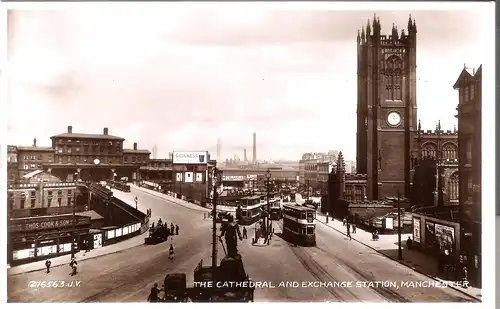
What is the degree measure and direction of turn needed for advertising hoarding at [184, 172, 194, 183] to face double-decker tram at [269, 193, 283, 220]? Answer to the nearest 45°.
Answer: approximately 90° to its left

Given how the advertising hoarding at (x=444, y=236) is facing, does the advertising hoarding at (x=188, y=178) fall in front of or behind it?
in front

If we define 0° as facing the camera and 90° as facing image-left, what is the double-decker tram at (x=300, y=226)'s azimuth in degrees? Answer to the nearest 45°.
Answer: approximately 315°

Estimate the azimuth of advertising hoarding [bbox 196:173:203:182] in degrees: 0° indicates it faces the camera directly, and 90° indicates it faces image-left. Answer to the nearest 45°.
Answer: approximately 0°

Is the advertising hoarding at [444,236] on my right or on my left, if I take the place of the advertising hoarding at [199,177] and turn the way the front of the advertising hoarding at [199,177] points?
on my left

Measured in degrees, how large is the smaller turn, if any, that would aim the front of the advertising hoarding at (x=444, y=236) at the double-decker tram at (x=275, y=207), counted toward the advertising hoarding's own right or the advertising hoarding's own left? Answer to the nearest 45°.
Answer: approximately 45° to the advertising hoarding's own right

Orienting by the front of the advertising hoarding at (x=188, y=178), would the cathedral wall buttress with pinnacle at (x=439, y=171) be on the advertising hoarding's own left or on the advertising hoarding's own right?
on the advertising hoarding's own left

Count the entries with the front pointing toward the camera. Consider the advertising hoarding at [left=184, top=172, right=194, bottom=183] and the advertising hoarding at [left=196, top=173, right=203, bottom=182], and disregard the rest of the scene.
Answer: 2
